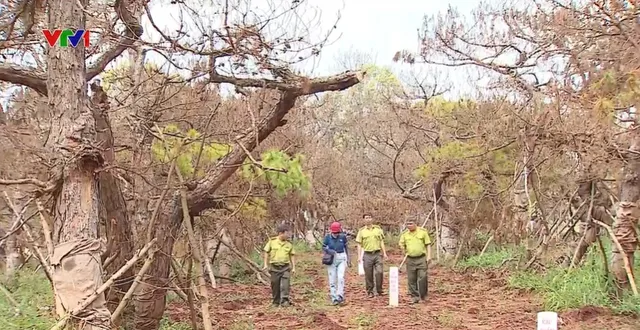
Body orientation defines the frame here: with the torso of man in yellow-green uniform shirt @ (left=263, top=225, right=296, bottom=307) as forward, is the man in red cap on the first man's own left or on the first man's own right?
on the first man's own left

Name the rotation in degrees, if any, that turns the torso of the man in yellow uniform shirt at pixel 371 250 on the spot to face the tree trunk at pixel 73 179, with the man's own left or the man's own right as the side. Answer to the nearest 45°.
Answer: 0° — they already face it

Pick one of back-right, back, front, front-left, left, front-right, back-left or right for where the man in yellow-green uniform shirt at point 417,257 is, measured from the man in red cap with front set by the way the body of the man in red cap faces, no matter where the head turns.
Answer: left

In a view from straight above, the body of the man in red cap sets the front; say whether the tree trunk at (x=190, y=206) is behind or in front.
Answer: in front

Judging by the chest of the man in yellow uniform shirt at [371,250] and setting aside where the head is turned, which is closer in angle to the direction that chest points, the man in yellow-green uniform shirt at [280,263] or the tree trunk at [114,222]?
the tree trunk

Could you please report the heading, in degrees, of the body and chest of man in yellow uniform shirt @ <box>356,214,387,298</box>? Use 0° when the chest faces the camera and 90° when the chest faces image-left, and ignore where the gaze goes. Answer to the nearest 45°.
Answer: approximately 0°

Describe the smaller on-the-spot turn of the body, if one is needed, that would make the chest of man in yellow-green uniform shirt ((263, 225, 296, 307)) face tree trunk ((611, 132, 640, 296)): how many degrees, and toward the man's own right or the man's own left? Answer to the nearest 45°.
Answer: approximately 45° to the man's own left

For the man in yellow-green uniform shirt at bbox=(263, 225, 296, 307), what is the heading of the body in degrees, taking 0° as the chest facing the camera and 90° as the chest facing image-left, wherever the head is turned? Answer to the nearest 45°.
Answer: approximately 0°
